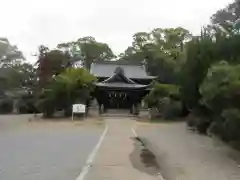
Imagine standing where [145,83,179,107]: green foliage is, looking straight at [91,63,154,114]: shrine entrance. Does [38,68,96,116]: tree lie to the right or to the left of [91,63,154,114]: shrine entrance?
left

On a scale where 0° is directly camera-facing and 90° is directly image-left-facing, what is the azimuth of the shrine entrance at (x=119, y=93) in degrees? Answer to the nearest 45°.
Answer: approximately 0°

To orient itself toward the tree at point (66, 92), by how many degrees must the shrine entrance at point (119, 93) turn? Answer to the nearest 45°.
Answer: approximately 45° to its right
